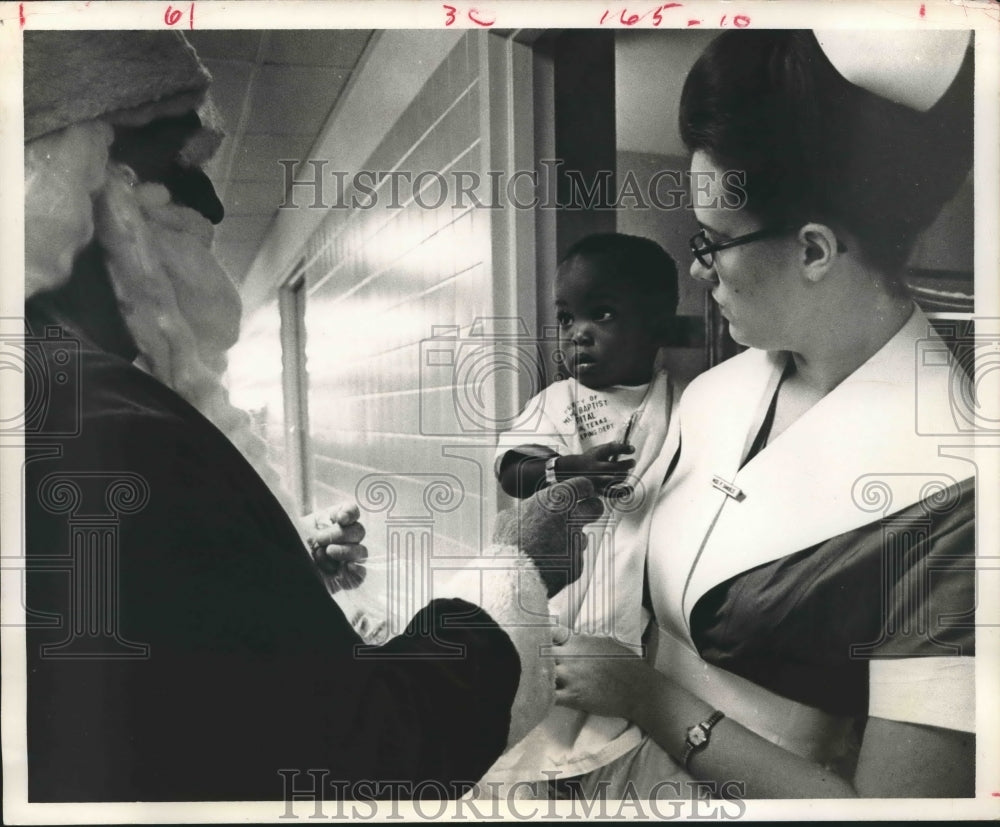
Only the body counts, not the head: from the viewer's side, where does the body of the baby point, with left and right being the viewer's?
facing the viewer and to the left of the viewer

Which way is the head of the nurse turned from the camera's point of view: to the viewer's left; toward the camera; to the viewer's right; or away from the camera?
to the viewer's left

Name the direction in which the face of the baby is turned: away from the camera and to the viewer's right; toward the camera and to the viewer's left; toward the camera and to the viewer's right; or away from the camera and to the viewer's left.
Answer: toward the camera and to the viewer's left
